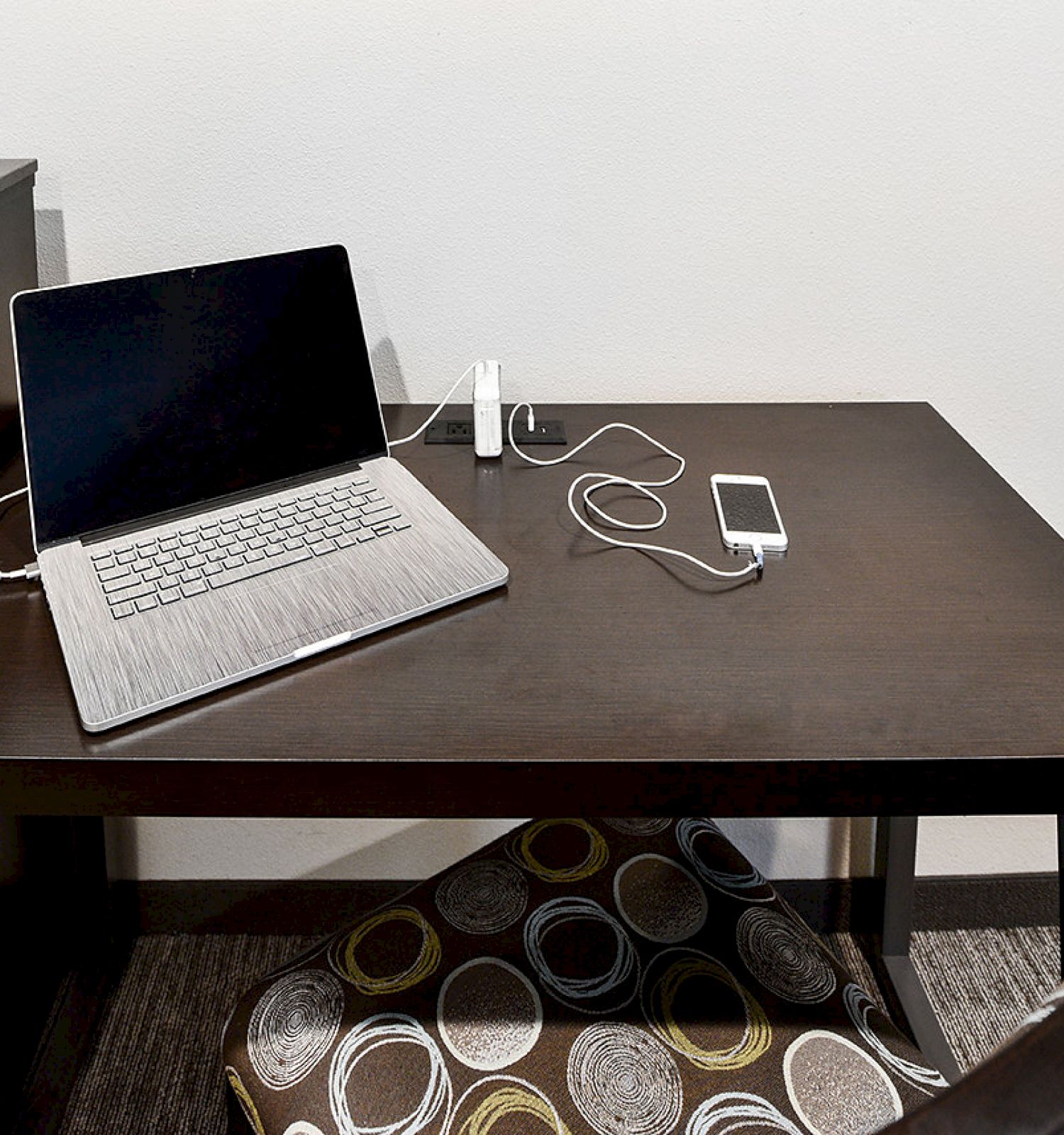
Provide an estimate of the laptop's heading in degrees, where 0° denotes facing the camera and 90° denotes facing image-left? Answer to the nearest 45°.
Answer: approximately 315°

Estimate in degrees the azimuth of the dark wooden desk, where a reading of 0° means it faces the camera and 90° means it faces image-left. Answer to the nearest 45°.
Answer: approximately 0°
